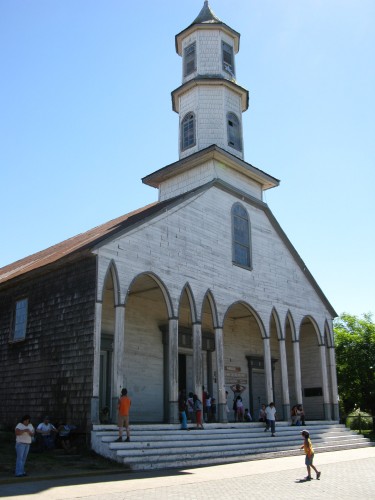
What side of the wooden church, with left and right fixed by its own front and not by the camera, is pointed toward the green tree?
left

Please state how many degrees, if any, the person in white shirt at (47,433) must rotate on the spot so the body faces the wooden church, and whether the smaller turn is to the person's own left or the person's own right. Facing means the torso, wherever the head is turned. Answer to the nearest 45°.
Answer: approximately 135° to the person's own left

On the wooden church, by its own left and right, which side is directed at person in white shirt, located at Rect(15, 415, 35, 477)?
right

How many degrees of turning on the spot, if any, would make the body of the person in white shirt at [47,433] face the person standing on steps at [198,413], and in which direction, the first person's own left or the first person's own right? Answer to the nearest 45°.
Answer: approximately 90° to the first person's own left

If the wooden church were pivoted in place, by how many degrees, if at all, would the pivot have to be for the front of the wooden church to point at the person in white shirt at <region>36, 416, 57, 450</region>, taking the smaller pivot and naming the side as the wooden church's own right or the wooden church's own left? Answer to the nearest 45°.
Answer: approximately 90° to the wooden church's own right

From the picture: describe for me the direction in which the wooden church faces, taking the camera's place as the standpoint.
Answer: facing the viewer and to the right of the viewer

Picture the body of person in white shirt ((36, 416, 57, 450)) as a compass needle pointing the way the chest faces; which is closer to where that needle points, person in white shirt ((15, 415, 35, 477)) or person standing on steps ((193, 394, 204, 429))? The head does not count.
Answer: the person in white shirt

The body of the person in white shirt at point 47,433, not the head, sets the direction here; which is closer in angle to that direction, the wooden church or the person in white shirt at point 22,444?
the person in white shirt

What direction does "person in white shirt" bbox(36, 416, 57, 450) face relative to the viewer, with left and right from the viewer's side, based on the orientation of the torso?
facing the viewer

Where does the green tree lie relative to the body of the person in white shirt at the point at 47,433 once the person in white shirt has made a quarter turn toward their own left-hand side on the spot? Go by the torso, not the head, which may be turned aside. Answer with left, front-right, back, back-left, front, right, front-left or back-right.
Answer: front-left

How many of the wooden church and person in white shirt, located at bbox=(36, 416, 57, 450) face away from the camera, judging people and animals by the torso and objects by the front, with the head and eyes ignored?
0
